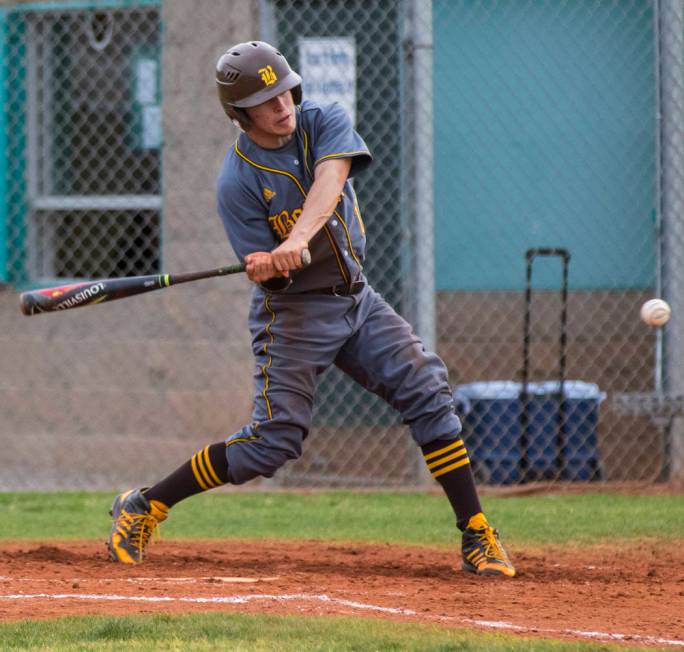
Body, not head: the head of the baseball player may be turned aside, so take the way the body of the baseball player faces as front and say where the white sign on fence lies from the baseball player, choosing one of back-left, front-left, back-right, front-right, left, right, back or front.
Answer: back-left

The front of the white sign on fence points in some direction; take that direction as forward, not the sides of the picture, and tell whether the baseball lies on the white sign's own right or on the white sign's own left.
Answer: on the white sign's own left

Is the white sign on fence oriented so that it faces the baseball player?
yes

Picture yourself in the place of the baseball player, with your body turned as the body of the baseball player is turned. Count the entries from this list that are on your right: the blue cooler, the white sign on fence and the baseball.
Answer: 0

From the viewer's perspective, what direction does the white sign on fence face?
toward the camera

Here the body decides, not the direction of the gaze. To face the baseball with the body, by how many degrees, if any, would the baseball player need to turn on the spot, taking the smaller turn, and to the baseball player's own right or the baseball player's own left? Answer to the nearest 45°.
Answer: approximately 90° to the baseball player's own left

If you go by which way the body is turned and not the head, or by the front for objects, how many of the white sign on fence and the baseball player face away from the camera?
0

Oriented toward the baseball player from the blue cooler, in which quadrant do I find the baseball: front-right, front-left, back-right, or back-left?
front-left

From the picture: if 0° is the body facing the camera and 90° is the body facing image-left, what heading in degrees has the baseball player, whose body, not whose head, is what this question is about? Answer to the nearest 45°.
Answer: approximately 315°
